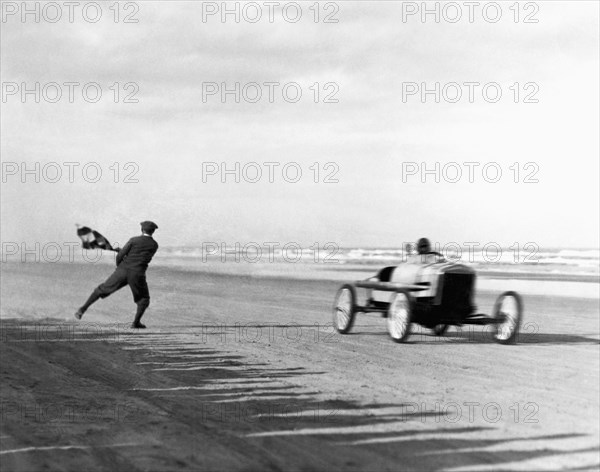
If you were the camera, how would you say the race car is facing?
facing the viewer and to the right of the viewer

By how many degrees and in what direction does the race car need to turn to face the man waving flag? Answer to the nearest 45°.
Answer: approximately 135° to its right
